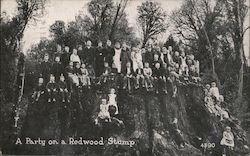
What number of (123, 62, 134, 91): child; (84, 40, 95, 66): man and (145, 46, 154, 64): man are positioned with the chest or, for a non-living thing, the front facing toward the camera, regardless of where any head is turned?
3

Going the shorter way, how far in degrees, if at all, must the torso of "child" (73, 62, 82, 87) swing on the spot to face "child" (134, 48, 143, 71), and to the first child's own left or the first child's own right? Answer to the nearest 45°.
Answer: approximately 90° to the first child's own left

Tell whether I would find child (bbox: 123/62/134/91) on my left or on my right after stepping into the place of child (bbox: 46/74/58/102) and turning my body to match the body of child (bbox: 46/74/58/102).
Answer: on my left

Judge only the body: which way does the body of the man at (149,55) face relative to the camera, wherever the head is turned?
toward the camera

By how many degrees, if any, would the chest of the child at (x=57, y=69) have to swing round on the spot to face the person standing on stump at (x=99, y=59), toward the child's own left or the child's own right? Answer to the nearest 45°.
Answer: approximately 90° to the child's own left

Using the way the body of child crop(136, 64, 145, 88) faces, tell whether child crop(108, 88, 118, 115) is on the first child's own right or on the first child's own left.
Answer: on the first child's own right

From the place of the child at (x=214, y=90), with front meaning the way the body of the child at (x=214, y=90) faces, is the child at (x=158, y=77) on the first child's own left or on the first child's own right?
on the first child's own right

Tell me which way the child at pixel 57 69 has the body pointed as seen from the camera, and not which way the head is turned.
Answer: toward the camera

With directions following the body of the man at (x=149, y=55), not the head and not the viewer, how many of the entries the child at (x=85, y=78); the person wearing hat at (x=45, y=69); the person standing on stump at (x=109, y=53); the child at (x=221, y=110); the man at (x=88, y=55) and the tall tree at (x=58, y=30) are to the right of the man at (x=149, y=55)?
5

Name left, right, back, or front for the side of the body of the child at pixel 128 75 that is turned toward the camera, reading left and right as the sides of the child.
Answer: front

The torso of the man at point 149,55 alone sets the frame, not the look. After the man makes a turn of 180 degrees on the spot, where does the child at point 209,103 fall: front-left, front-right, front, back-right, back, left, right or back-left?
right

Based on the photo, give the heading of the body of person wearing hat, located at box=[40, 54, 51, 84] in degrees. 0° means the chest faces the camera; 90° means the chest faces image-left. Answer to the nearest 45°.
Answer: approximately 0°
